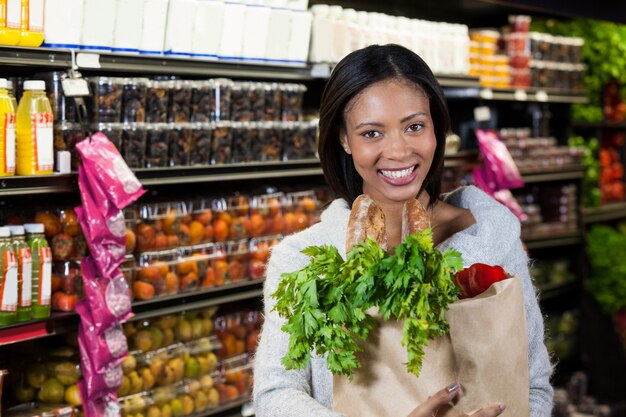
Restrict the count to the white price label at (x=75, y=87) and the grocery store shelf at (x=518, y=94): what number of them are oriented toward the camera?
2

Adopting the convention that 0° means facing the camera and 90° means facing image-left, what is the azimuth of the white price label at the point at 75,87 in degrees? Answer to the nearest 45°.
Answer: approximately 0°

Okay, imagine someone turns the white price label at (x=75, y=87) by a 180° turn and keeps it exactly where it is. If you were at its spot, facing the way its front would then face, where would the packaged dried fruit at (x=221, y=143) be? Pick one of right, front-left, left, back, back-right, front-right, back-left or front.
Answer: front-right

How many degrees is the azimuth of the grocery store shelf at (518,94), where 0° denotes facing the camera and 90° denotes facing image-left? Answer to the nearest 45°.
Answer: approximately 0°

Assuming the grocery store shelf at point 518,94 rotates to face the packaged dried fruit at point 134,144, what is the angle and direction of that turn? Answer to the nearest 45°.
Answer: approximately 45° to its right

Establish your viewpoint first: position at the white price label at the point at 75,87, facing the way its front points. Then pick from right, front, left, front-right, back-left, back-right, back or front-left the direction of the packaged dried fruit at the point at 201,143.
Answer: back-left

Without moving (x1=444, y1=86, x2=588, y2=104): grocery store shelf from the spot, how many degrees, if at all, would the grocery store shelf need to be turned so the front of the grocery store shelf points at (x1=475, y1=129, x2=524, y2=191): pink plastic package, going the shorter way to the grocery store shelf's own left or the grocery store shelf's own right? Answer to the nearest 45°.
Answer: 0° — it already faces it

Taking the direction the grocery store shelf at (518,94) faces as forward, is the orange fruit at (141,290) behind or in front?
in front

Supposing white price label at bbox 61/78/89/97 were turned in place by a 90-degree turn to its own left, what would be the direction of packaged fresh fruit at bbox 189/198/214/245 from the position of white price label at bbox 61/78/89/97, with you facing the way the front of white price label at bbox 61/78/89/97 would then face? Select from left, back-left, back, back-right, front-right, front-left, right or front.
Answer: front-left
